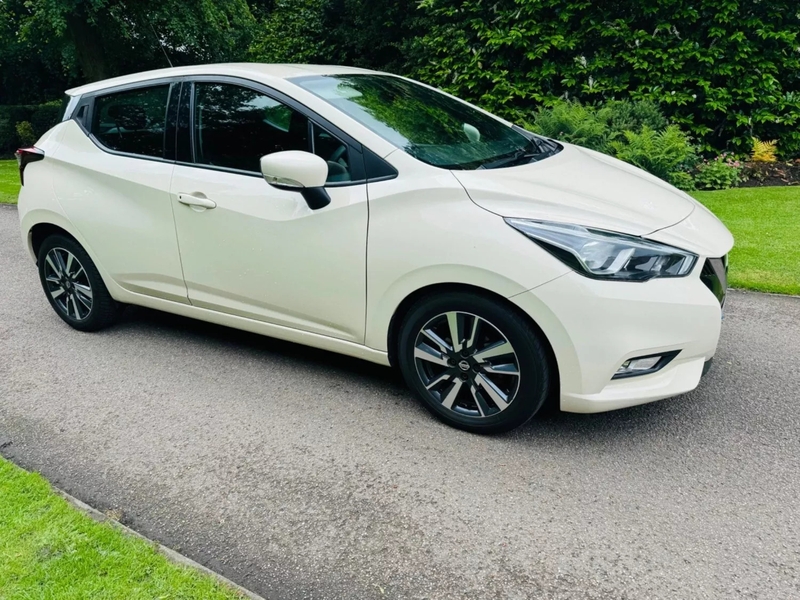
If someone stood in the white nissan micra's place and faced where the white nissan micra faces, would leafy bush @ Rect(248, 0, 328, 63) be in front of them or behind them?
behind

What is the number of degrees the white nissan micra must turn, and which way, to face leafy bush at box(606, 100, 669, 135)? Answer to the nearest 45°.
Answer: approximately 90° to its left

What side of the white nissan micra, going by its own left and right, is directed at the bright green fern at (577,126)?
left

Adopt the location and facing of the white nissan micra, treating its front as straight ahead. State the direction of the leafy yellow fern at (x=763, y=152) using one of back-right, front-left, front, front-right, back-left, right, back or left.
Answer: left

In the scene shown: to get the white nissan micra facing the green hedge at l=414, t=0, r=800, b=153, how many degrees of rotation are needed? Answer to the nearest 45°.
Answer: approximately 90° to its left

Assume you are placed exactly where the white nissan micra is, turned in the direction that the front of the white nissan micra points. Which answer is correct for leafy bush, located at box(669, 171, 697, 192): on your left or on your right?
on your left

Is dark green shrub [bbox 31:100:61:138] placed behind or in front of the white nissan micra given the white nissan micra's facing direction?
behind

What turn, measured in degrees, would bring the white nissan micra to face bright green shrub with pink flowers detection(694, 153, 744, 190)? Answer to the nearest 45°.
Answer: approximately 90° to its left

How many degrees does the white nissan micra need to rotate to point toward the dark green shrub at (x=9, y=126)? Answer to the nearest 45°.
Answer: approximately 180°

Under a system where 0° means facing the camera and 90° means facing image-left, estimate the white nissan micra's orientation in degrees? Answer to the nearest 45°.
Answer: approximately 315°
